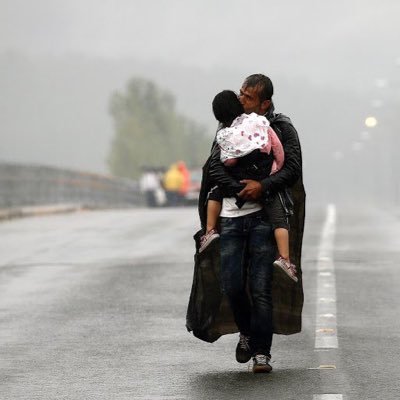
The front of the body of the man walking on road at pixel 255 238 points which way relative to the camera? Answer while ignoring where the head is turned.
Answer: toward the camera

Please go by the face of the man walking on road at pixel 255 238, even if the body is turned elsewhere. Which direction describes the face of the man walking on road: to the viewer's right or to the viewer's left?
to the viewer's left

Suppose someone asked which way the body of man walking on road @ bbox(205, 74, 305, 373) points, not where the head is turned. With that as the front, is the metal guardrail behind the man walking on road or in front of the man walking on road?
behind

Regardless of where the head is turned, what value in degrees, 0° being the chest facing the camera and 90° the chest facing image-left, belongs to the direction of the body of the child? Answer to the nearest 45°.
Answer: approximately 180°
